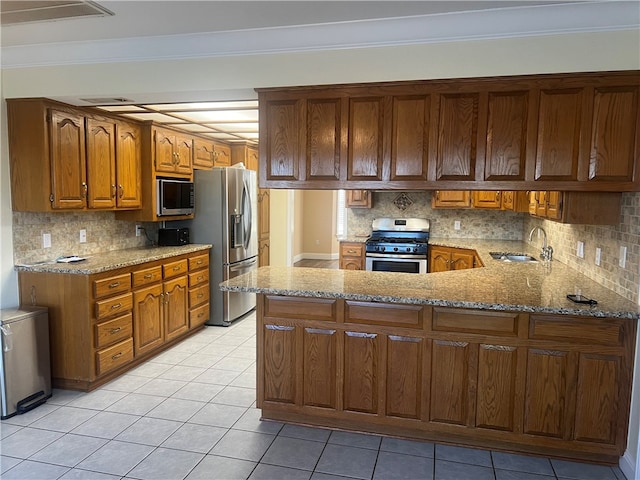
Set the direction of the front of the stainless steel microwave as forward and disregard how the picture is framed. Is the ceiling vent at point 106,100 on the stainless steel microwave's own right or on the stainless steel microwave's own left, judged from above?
on the stainless steel microwave's own right

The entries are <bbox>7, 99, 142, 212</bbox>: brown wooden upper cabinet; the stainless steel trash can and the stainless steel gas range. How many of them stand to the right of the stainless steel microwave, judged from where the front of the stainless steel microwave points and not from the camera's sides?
2

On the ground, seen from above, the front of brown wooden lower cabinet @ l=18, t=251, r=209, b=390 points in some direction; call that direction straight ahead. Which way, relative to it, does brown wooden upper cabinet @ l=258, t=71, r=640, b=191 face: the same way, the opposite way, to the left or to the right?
to the right

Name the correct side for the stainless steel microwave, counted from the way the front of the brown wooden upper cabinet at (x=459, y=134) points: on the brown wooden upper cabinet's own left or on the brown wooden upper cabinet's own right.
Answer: on the brown wooden upper cabinet's own right

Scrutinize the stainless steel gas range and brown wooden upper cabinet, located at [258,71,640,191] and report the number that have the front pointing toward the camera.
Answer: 2

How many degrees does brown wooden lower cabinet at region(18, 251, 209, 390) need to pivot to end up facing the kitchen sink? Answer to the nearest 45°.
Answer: approximately 45° to its left

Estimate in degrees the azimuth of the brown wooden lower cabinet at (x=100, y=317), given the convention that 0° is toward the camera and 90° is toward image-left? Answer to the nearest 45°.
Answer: approximately 315°

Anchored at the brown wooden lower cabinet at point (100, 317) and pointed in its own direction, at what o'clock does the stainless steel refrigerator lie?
The stainless steel refrigerator is roughly at 9 o'clock from the brown wooden lower cabinet.

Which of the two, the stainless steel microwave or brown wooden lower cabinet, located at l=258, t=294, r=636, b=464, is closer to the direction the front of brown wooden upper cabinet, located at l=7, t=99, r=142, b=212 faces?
the brown wooden lower cabinet

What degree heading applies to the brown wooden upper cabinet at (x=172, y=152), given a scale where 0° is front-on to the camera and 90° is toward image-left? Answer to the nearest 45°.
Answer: approximately 315°
